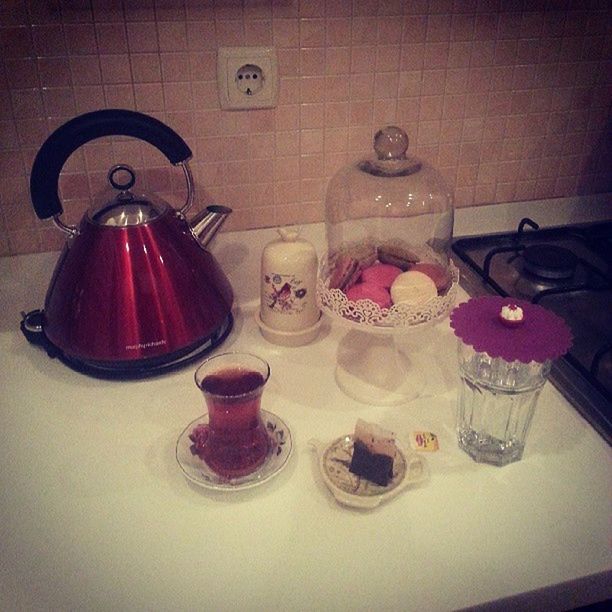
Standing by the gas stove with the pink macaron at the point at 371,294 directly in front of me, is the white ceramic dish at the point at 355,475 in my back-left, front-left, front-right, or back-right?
front-left

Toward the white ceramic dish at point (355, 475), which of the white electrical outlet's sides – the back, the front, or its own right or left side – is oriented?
front

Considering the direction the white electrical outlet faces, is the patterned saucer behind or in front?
in front

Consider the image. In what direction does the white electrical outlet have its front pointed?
toward the camera

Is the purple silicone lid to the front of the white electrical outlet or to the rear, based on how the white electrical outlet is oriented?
to the front

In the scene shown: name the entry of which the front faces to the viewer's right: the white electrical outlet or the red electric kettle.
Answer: the red electric kettle

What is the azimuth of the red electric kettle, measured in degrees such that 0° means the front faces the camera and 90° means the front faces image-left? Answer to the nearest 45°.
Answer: approximately 270°

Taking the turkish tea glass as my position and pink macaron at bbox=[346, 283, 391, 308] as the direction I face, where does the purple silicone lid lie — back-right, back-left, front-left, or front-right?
front-right
